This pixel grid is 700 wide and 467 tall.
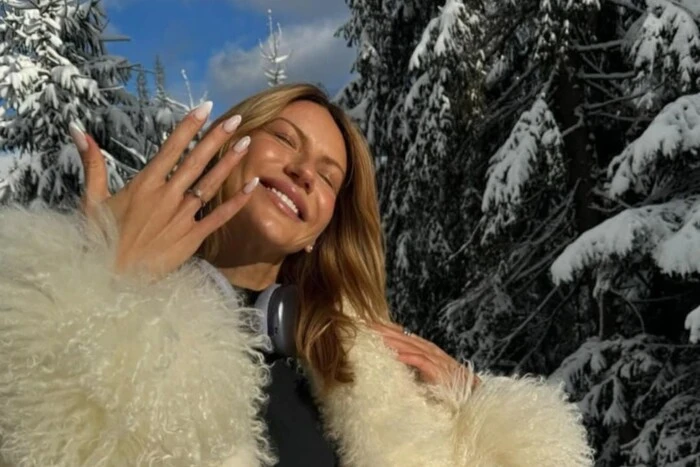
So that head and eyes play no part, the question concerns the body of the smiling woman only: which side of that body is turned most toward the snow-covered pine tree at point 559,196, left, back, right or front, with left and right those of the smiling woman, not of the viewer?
back

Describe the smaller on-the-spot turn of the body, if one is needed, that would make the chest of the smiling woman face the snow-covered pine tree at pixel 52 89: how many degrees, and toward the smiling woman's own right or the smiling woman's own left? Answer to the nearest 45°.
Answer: approximately 180°

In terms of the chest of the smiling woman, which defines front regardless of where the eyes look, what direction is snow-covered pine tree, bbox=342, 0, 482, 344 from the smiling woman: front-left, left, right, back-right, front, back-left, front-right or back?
back

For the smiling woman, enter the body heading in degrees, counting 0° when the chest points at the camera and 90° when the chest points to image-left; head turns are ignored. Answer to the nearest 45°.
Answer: approximately 0°

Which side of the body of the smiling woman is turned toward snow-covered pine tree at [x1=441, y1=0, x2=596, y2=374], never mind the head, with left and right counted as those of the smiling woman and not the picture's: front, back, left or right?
back

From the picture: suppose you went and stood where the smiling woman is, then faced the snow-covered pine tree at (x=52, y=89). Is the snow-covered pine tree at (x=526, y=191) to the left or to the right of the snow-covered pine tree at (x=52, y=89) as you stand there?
right

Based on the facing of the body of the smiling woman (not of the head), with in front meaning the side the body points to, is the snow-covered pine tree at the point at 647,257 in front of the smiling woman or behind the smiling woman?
behind
